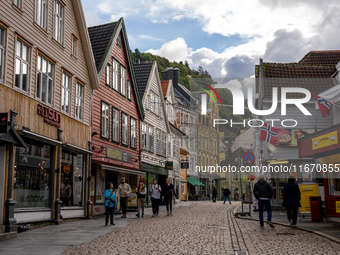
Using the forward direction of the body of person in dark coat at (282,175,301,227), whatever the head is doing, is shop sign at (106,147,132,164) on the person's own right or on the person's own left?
on the person's own left

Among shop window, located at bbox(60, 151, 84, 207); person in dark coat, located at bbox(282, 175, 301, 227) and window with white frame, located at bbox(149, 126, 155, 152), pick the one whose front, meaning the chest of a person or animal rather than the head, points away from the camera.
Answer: the person in dark coat

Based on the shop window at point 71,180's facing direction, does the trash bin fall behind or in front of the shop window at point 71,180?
in front

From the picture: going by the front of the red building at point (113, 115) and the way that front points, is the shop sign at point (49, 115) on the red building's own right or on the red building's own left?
on the red building's own right

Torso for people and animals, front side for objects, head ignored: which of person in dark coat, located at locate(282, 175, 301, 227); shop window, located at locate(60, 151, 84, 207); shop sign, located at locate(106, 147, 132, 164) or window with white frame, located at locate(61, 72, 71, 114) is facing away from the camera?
the person in dark coat

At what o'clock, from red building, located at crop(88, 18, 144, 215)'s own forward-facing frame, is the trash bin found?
The trash bin is roughly at 12 o'clock from the red building.

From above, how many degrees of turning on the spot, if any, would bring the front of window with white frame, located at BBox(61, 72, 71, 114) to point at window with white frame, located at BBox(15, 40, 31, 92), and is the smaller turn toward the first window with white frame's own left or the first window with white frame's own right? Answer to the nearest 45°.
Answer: approximately 45° to the first window with white frame's own right

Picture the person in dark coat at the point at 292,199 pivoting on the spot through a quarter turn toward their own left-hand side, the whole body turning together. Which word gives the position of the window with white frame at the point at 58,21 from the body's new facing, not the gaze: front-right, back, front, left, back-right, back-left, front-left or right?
front

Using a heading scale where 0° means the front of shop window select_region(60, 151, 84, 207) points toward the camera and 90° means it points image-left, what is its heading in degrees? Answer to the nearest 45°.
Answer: approximately 315°

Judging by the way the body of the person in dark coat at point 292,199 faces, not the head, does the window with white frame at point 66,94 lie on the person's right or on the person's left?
on the person's left

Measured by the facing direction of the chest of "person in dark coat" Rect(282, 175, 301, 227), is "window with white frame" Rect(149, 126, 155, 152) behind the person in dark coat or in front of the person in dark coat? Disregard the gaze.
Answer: in front

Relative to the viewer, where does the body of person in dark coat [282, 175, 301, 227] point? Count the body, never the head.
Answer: away from the camera

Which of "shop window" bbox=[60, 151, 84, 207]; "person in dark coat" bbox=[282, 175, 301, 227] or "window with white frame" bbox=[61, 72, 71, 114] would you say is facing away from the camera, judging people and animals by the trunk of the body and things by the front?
the person in dark coat
